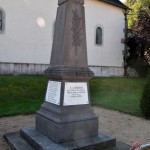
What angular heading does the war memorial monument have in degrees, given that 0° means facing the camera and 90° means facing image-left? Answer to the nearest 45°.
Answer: approximately 315°

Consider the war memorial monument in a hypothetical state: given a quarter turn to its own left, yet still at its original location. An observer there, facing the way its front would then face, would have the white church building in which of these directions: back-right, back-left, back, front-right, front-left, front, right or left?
front-left
